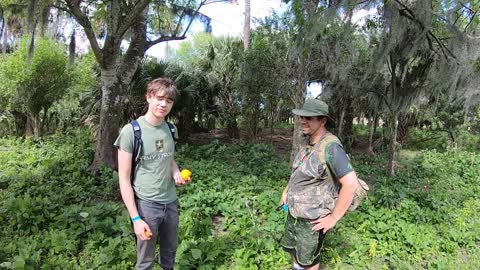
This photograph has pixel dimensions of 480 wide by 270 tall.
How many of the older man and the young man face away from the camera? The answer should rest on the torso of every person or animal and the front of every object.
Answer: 0

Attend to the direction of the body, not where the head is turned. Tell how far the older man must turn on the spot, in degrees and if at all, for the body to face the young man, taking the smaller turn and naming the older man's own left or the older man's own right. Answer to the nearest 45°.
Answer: approximately 45° to the older man's own right

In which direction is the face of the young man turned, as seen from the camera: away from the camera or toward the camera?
toward the camera

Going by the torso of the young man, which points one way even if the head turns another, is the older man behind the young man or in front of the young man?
in front

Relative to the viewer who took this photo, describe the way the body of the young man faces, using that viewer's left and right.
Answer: facing the viewer and to the right of the viewer
